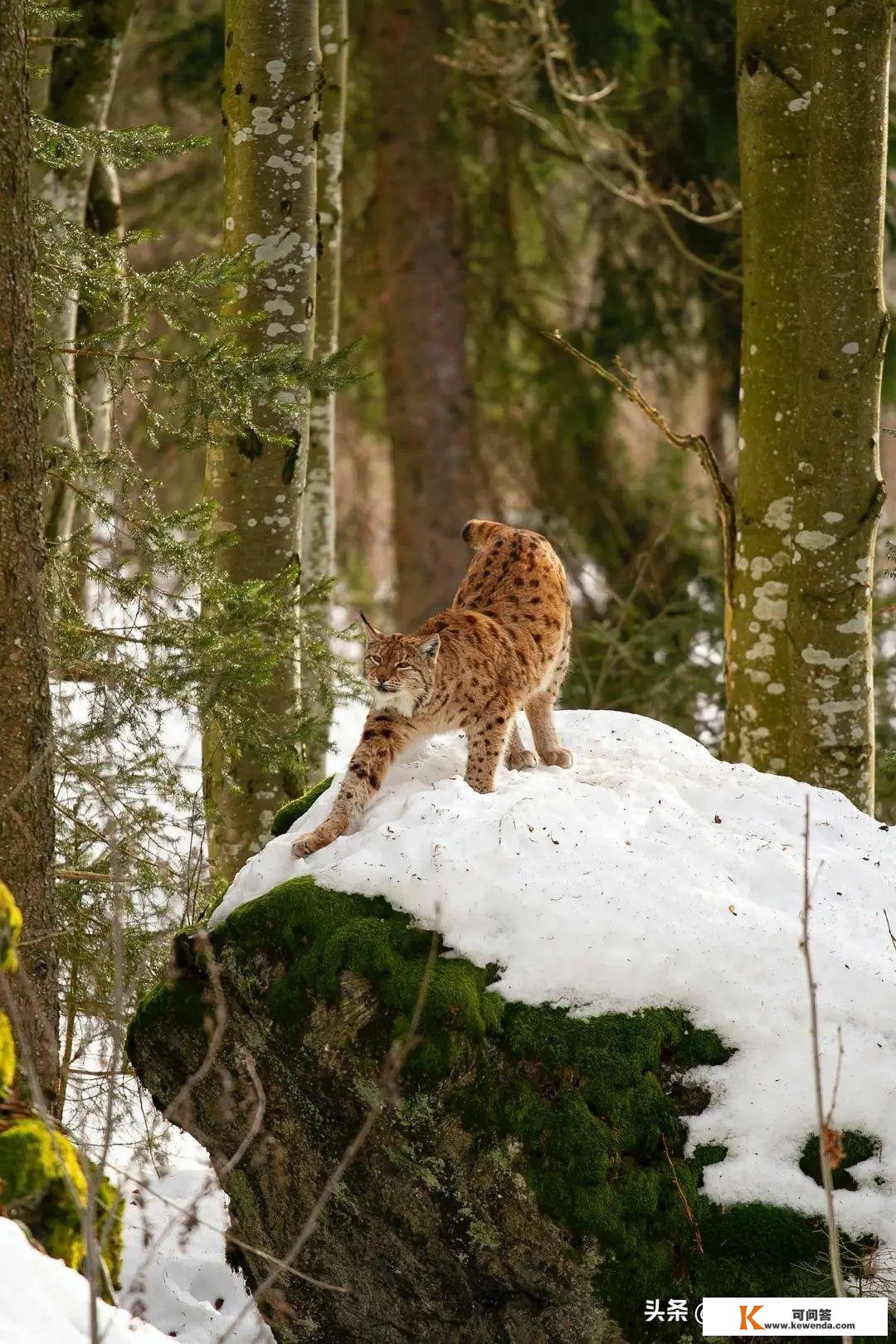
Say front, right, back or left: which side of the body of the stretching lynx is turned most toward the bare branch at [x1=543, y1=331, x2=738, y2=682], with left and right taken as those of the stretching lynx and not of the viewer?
back

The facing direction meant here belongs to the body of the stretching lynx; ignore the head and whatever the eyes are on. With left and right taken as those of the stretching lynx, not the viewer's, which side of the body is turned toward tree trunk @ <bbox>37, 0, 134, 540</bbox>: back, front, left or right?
right

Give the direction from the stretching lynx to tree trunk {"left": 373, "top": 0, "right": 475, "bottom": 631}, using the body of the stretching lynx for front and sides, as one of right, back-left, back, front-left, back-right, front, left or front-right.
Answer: back-right

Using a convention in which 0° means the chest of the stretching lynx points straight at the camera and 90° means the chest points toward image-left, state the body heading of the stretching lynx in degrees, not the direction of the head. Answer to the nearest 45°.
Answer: approximately 45°
